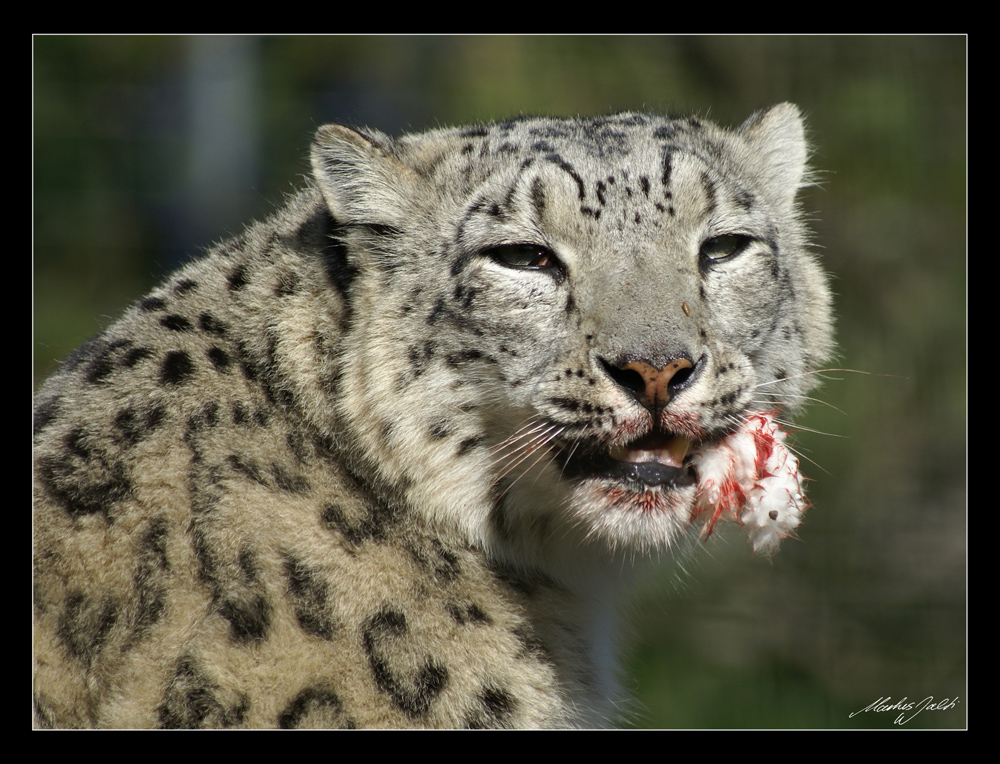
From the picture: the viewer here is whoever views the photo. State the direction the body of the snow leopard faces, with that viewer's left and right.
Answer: facing the viewer and to the right of the viewer
